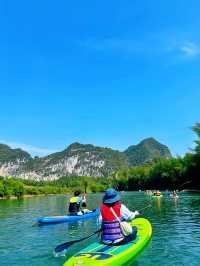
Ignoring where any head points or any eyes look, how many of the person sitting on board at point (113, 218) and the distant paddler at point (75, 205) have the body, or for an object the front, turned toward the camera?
0

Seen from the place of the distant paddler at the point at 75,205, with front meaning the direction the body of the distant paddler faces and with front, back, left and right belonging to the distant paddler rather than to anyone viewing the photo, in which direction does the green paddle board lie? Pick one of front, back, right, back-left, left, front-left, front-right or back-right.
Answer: back-right

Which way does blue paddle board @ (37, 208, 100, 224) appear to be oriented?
to the viewer's right

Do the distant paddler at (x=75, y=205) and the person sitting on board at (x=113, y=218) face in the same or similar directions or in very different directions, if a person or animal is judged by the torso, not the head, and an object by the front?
same or similar directions

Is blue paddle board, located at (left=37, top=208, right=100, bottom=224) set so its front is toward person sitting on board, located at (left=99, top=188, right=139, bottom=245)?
no

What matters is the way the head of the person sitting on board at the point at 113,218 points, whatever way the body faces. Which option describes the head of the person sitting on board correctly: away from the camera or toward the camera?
away from the camera

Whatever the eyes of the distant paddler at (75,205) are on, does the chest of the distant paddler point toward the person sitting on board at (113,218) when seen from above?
no

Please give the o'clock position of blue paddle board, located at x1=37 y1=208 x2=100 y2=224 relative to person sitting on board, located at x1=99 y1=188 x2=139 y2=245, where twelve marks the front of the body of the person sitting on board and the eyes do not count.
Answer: The blue paddle board is roughly at 10 o'clock from the person sitting on board.

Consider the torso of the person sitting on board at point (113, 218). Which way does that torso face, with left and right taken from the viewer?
facing away from the viewer and to the right of the viewer

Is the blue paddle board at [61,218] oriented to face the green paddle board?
no
